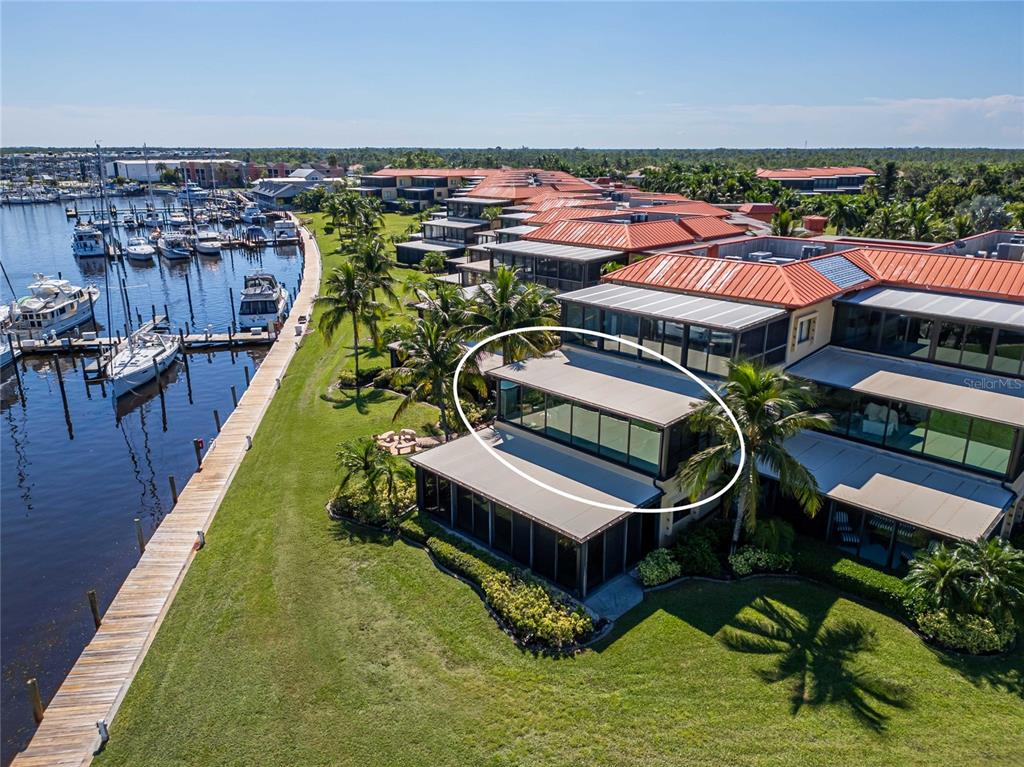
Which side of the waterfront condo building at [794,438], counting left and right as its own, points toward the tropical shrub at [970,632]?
left

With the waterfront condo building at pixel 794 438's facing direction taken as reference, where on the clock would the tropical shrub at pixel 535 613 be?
The tropical shrub is roughly at 12 o'clock from the waterfront condo building.

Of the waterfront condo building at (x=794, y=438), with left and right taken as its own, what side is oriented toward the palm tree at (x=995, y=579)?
left

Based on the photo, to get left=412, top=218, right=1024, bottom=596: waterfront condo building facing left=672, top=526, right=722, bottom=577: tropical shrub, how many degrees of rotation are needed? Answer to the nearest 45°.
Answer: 0° — it already faces it

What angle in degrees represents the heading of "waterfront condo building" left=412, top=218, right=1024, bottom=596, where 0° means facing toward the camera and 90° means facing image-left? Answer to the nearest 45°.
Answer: approximately 45°

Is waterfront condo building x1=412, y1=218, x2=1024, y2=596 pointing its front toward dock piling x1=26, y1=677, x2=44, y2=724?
yes

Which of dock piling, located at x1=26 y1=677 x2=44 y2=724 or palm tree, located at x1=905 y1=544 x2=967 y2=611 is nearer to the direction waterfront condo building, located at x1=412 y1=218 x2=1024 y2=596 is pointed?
the dock piling

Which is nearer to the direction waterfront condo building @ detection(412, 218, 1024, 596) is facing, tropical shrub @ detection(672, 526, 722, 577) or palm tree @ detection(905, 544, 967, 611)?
the tropical shrub

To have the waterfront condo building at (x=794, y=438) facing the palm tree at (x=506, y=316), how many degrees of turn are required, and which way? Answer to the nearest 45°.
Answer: approximately 45° to its right
